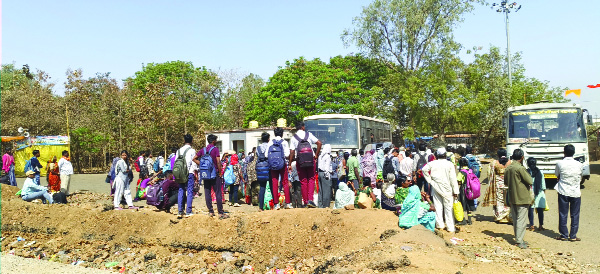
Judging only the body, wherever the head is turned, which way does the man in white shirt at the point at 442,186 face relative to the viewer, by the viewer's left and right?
facing away from the viewer

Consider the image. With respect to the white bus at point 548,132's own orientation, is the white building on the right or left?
on its right

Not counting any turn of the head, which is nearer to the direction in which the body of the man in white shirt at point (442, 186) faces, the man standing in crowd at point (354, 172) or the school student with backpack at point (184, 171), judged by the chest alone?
the man standing in crowd

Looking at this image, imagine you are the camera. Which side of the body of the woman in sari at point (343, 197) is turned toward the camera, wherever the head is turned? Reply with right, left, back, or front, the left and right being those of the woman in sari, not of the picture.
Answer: back

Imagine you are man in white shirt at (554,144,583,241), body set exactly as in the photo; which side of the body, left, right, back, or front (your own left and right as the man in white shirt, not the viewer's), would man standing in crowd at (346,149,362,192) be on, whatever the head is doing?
left

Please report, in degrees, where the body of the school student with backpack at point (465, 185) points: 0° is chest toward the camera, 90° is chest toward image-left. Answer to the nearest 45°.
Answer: approximately 135°

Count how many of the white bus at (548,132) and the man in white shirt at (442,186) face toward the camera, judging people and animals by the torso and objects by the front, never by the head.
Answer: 1

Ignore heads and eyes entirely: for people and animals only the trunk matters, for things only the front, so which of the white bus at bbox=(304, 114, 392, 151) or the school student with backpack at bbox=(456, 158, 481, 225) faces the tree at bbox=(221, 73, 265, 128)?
the school student with backpack
